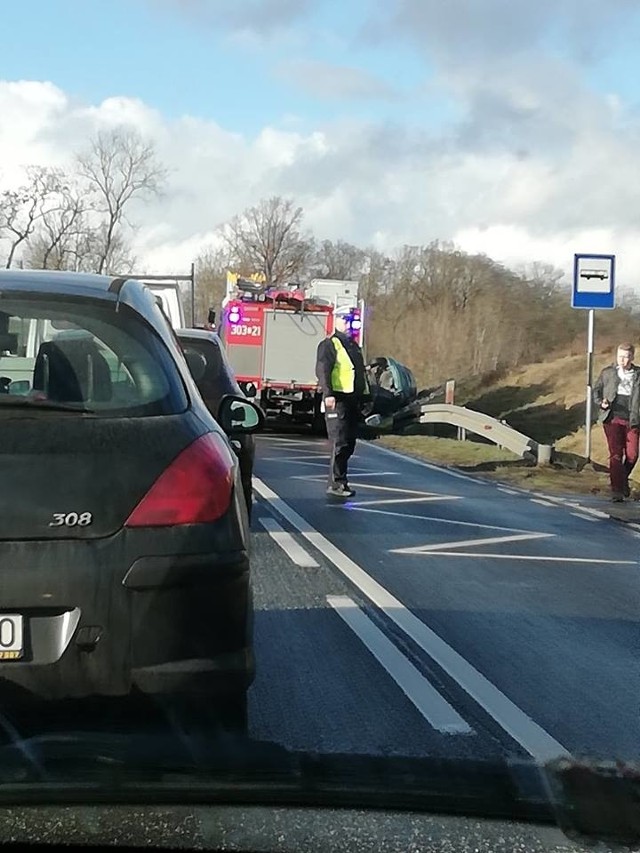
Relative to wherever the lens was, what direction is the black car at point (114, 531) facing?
facing away from the viewer

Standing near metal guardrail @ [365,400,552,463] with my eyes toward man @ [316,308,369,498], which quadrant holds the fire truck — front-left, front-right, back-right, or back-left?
back-right

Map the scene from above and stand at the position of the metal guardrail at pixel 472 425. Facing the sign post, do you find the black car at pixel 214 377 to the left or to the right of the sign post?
right

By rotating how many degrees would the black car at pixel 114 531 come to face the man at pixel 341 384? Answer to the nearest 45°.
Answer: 0° — it already faces them
